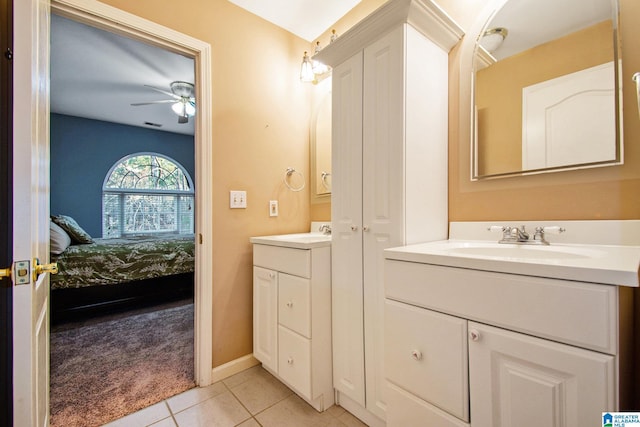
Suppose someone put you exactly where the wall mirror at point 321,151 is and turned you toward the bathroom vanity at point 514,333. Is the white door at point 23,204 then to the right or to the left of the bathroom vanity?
right

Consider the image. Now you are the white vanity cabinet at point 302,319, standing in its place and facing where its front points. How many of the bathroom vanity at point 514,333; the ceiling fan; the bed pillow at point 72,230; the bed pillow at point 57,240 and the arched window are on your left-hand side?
1

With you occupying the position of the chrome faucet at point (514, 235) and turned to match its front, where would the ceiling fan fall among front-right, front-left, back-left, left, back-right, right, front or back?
right

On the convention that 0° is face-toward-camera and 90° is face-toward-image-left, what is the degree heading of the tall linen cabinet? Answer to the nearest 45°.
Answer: approximately 45°

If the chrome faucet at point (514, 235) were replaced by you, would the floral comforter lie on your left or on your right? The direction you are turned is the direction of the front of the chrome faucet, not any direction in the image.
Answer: on your right

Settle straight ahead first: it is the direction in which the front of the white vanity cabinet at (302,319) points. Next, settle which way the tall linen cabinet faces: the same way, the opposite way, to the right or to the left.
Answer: the same way

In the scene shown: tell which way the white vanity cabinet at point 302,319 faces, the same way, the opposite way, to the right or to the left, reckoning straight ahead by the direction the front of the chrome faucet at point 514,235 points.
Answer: the same way

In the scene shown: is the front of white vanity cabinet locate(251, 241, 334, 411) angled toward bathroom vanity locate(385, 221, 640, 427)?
no

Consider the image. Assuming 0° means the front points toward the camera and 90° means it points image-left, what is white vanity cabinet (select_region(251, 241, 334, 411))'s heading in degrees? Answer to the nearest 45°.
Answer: approximately 45°

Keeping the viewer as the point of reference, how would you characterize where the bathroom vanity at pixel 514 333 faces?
facing the viewer and to the left of the viewer

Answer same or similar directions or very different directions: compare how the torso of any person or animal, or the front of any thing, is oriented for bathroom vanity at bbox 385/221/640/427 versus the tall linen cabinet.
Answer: same or similar directions

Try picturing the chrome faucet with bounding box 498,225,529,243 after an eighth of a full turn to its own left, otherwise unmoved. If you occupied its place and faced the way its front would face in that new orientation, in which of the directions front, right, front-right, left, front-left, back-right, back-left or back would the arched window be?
back-right

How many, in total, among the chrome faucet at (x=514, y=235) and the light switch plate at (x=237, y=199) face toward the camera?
2

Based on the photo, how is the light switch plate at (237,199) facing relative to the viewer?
toward the camera

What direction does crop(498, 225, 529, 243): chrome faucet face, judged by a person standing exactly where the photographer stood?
facing the viewer

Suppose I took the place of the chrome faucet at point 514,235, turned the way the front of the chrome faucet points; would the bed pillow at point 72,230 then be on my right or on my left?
on my right

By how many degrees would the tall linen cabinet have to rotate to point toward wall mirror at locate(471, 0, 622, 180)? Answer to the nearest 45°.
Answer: approximately 135° to its left
